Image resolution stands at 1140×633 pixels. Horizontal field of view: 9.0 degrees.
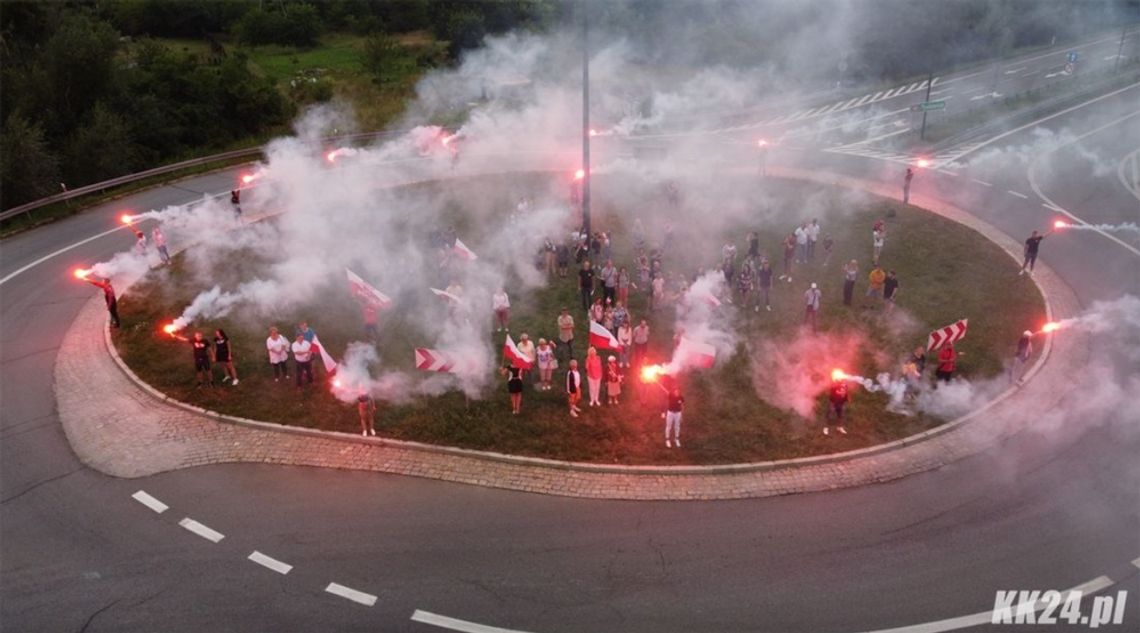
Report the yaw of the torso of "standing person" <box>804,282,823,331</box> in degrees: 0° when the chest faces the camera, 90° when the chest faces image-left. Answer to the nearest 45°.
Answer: approximately 0°

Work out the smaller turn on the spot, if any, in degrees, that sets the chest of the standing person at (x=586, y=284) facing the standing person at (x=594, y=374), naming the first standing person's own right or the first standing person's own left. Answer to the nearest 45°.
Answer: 0° — they already face them

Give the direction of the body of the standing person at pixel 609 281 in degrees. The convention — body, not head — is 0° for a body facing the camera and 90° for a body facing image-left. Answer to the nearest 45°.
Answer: approximately 0°

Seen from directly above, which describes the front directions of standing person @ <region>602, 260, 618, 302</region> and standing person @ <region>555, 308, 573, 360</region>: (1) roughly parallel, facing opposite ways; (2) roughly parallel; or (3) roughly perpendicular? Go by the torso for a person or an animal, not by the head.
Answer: roughly parallel

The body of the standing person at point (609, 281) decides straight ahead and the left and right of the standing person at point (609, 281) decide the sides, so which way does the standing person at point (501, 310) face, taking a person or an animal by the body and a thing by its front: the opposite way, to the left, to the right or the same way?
the same way

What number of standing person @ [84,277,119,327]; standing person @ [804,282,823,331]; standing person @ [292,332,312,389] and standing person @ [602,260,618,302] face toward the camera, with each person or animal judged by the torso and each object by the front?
3

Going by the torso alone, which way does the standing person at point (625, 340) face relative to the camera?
toward the camera

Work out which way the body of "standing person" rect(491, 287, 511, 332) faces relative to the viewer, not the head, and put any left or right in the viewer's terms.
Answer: facing the viewer

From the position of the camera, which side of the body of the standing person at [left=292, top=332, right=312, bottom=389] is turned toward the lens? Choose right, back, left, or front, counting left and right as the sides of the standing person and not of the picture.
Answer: front

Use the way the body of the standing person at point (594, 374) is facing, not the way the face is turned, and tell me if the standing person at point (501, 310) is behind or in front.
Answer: behind
